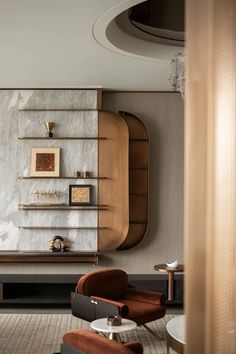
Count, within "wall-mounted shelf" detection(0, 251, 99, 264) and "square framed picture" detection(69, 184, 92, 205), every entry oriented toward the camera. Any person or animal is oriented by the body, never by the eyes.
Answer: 2

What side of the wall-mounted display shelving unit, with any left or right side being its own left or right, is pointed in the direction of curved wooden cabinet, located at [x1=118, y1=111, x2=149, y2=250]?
left

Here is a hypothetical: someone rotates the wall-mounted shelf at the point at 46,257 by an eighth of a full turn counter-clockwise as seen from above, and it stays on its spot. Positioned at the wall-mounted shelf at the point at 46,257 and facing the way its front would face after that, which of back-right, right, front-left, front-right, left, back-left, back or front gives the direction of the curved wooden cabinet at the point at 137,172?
front-left

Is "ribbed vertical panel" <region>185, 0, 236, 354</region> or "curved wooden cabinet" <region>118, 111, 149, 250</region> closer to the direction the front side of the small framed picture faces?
the ribbed vertical panel

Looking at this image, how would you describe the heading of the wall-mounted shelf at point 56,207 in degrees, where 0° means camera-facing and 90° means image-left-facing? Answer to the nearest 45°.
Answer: approximately 0°
